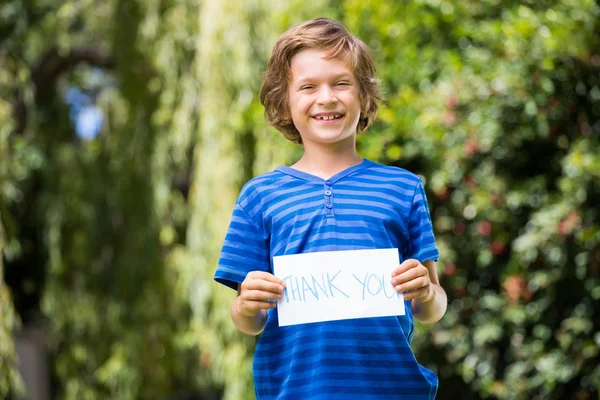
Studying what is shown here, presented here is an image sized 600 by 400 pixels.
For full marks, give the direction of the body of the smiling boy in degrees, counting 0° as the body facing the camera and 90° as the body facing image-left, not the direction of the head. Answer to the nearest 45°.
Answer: approximately 0°
